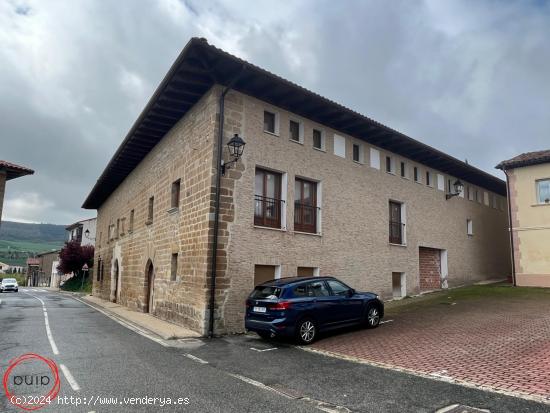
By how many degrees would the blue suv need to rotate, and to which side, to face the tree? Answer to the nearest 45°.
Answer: approximately 90° to its left

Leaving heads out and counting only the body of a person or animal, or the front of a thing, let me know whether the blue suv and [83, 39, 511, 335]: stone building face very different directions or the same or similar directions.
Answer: very different directions

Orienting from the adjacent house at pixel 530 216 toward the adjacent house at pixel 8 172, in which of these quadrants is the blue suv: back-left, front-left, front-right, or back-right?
front-left

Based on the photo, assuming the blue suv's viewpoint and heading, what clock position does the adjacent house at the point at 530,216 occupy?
The adjacent house is roughly at 12 o'clock from the blue suv.

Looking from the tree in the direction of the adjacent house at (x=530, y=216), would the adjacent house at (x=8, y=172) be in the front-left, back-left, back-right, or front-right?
front-right

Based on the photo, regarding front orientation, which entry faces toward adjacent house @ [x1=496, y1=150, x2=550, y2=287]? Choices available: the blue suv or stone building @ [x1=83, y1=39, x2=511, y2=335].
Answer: the blue suv

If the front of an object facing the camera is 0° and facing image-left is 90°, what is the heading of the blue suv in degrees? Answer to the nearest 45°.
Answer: approximately 225°
